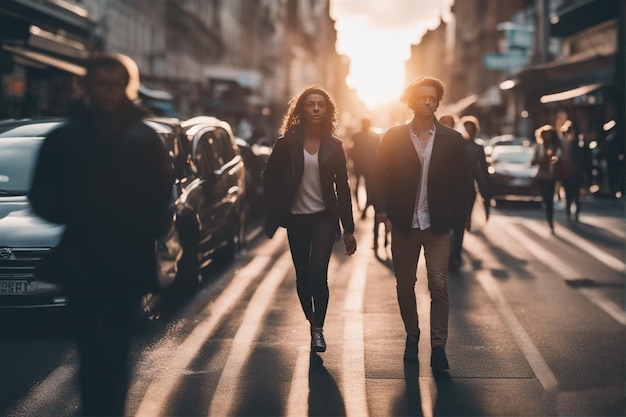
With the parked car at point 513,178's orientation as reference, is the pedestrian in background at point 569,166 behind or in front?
in front

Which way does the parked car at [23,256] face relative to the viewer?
toward the camera

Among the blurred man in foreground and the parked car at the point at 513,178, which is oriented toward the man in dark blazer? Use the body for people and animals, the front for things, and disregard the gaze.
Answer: the parked car

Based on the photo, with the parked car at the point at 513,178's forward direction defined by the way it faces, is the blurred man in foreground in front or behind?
in front

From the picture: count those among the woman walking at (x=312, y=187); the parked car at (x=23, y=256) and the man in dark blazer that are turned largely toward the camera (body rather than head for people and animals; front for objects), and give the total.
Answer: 3

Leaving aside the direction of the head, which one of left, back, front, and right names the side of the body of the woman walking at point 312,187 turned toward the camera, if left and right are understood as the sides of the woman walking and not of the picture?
front

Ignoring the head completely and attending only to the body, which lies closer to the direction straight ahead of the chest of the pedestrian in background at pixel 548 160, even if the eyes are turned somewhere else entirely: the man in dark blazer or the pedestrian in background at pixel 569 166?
the man in dark blazer

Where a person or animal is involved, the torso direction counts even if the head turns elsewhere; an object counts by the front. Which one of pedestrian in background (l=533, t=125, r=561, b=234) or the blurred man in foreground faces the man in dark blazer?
the pedestrian in background
